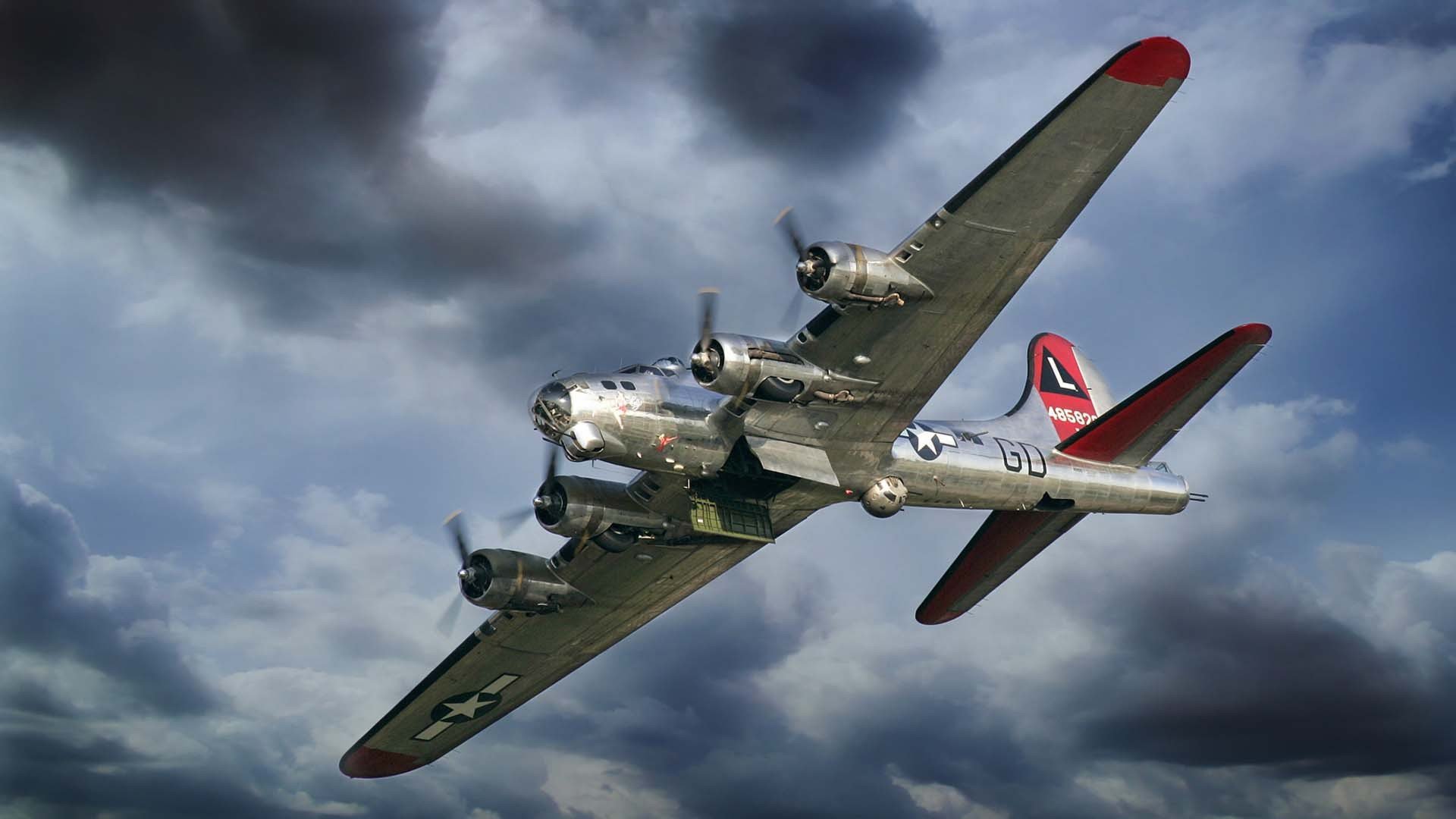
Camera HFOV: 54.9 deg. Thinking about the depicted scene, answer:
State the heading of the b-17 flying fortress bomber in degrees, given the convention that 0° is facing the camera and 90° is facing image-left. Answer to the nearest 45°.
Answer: approximately 45°
